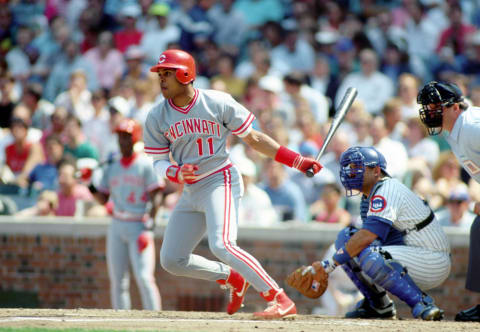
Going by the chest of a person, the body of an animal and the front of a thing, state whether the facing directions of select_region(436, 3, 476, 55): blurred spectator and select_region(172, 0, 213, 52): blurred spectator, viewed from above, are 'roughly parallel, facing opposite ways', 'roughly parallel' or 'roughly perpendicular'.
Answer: roughly parallel

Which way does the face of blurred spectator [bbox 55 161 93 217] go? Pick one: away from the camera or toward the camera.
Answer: toward the camera

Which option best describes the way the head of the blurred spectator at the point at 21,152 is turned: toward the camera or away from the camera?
toward the camera

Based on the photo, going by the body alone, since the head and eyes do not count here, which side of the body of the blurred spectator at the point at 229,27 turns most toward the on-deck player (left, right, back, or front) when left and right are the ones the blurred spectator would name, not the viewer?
front

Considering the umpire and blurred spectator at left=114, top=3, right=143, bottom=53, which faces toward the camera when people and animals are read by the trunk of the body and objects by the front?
the blurred spectator

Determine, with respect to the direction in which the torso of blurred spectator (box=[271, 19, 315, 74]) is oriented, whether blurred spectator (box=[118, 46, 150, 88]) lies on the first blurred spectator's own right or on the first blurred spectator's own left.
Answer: on the first blurred spectator's own right

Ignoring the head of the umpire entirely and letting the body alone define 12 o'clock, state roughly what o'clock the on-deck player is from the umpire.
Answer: The on-deck player is roughly at 1 o'clock from the umpire.

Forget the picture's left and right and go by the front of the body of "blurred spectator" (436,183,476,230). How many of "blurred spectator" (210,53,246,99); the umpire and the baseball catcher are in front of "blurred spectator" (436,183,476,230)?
2

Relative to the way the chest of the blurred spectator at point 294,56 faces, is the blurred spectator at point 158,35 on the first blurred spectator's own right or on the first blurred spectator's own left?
on the first blurred spectator's own right

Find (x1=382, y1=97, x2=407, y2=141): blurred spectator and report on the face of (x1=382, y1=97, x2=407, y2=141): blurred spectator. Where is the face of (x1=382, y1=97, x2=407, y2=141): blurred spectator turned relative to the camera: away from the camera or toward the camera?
toward the camera

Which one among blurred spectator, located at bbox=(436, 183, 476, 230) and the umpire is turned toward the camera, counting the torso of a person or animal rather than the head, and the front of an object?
the blurred spectator

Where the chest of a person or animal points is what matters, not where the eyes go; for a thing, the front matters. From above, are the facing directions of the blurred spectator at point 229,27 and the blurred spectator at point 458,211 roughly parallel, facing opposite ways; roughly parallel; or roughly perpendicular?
roughly parallel

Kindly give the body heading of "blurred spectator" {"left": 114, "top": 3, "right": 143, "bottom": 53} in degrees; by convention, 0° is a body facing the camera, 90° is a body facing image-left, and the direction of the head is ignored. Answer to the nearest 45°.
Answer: approximately 0°

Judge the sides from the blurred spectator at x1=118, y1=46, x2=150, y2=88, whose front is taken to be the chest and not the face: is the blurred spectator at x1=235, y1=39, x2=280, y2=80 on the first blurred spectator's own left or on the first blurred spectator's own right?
on the first blurred spectator's own left

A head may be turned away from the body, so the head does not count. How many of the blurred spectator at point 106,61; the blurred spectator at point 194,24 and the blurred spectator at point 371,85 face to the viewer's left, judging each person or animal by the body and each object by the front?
0

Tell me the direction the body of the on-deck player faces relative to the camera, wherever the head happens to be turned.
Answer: toward the camera

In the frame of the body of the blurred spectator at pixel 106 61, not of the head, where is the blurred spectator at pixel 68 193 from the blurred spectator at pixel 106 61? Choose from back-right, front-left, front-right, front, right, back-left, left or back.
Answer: front

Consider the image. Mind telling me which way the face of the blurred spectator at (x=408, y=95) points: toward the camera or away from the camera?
toward the camera

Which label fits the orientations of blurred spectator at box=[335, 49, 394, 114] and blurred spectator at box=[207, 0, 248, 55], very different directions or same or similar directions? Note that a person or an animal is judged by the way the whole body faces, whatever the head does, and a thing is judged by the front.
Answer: same or similar directions

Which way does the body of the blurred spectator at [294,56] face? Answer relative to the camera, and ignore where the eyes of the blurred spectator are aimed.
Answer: toward the camera

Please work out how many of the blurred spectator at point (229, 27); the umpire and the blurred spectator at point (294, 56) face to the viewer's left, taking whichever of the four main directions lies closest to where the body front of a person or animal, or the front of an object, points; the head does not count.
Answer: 1

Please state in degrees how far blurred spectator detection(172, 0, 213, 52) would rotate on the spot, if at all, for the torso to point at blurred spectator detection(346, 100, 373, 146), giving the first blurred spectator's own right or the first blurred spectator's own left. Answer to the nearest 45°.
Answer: approximately 45° to the first blurred spectator's own left
